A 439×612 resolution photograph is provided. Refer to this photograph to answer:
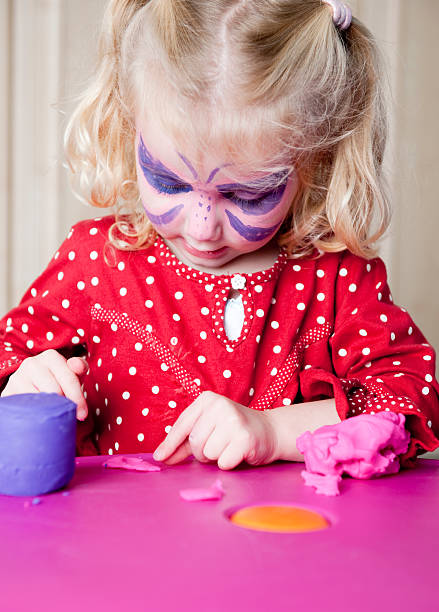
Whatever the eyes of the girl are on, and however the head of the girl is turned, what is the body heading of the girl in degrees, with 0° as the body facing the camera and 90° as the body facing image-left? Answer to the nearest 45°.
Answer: approximately 0°
